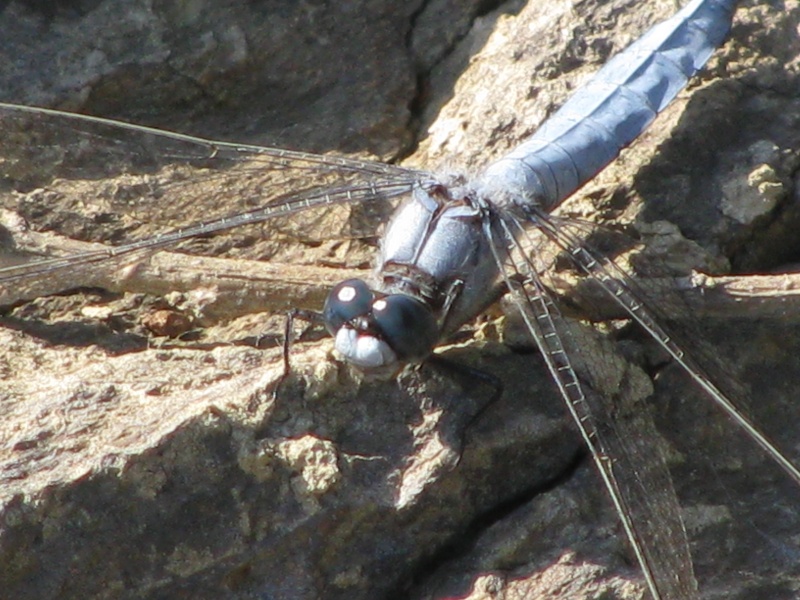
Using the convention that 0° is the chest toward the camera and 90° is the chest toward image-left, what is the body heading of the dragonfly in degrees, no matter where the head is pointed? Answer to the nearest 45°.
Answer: approximately 45°
